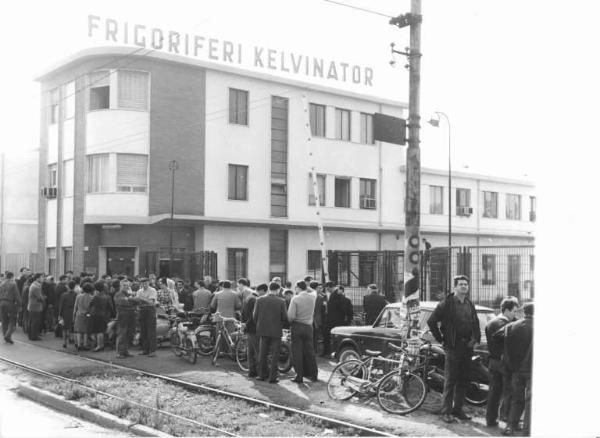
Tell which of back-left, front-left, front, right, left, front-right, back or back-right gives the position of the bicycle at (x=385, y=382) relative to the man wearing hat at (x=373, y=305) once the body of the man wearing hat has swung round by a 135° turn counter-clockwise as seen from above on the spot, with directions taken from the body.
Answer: front-left

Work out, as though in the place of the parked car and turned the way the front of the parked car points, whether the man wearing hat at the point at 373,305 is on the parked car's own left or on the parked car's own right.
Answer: on the parked car's own right

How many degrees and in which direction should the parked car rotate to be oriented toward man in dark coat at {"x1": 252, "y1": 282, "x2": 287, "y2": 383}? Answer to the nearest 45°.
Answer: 0° — it already faces them

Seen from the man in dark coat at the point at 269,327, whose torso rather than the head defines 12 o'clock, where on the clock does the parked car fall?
The parked car is roughly at 3 o'clock from the man in dark coat.

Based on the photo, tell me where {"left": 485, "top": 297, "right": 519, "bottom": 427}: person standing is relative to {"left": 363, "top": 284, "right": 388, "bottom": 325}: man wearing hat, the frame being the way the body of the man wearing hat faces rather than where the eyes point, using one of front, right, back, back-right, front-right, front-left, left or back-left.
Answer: back

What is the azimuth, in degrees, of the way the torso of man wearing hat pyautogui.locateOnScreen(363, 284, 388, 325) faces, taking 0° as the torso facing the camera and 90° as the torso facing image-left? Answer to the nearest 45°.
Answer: approximately 180°

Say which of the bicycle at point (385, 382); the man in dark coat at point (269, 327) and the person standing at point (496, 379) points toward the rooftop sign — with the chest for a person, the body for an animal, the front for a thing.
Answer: the man in dark coat

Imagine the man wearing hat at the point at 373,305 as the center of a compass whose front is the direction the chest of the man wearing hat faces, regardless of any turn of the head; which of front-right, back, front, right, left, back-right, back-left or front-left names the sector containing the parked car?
back

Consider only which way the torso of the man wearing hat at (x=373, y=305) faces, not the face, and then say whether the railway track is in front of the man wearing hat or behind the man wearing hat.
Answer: behind
